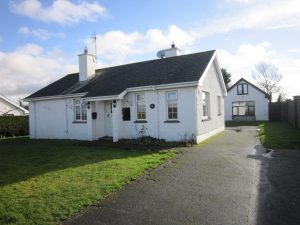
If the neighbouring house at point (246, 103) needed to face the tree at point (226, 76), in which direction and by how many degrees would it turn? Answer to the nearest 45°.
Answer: approximately 180°

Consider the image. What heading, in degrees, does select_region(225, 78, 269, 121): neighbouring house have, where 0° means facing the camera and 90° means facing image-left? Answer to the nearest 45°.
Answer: approximately 0°

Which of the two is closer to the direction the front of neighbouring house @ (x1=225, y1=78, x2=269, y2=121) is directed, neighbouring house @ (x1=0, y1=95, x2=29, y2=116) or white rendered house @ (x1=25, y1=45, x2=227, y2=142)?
the white rendered house

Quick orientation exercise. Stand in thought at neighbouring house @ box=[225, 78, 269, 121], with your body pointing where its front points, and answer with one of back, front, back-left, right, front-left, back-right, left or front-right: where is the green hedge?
front-right

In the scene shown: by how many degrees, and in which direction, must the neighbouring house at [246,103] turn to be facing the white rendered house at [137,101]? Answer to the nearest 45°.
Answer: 0° — it already faces it

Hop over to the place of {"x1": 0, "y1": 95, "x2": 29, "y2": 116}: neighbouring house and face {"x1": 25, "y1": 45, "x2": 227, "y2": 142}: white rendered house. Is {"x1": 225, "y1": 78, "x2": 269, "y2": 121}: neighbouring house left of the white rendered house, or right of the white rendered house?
left

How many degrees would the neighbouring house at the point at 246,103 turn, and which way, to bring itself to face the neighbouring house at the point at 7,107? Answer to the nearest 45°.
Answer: approximately 45° to its right
